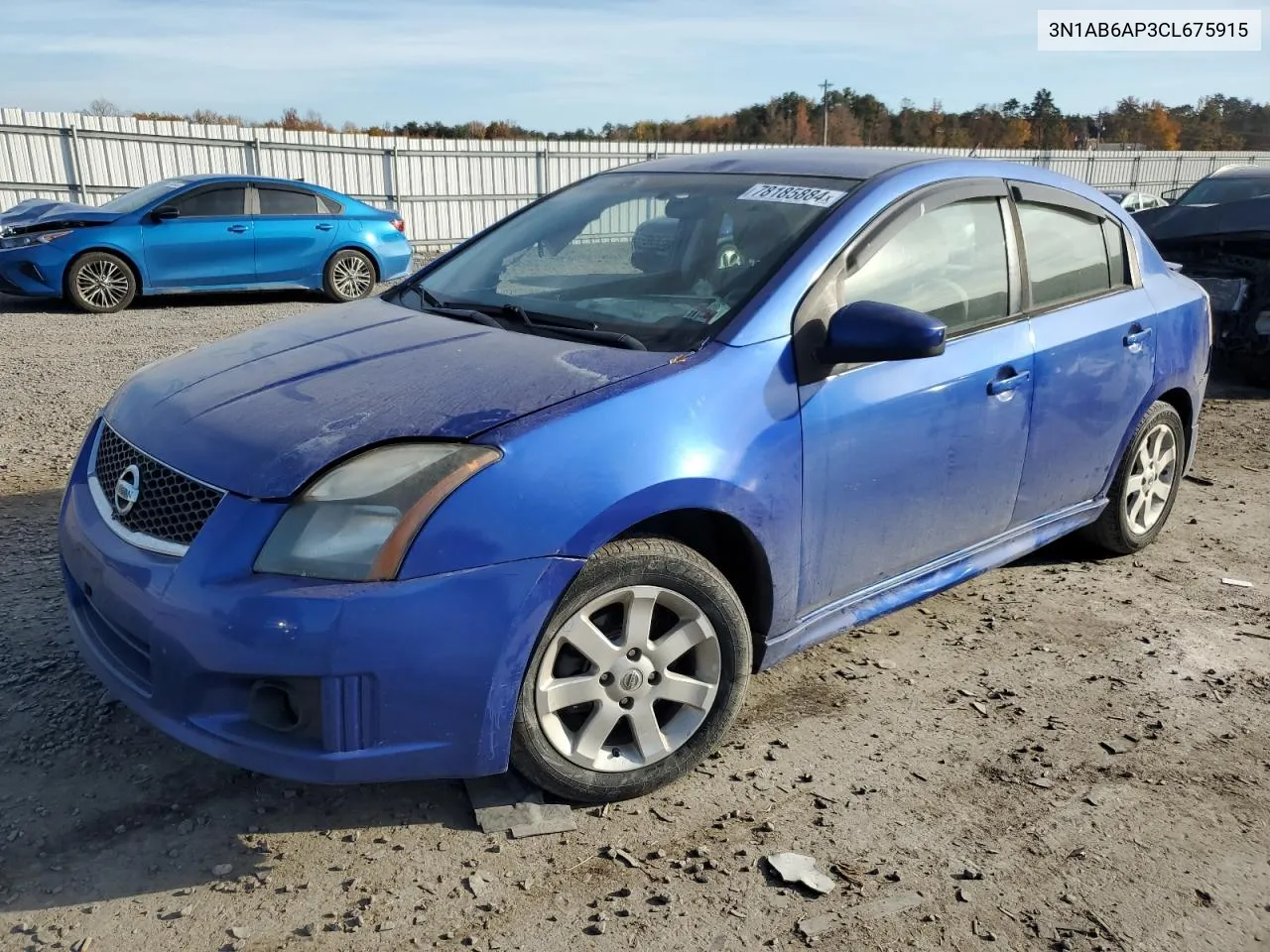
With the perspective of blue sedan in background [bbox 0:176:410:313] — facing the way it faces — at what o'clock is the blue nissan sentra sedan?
The blue nissan sentra sedan is roughly at 9 o'clock from the blue sedan in background.

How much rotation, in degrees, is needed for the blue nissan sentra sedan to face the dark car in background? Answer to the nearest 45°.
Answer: approximately 180°

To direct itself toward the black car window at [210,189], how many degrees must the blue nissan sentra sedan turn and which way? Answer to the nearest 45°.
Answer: approximately 90° to its right

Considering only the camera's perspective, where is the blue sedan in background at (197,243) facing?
facing to the left of the viewer

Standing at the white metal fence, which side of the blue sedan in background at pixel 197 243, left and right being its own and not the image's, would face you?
right

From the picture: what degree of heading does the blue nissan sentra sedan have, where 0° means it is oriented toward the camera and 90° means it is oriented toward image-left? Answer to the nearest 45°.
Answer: approximately 45°

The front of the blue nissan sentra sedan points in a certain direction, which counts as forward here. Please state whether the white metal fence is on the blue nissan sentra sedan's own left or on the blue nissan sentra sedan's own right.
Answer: on the blue nissan sentra sedan's own right
